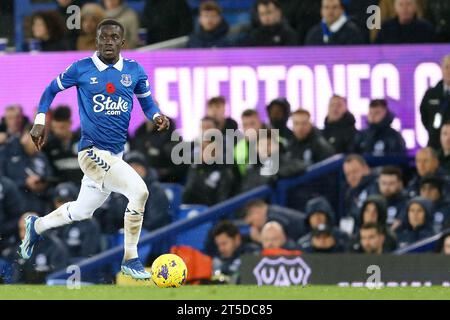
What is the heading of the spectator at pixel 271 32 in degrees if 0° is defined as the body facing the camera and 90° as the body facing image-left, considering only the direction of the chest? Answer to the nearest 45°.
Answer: approximately 0°
